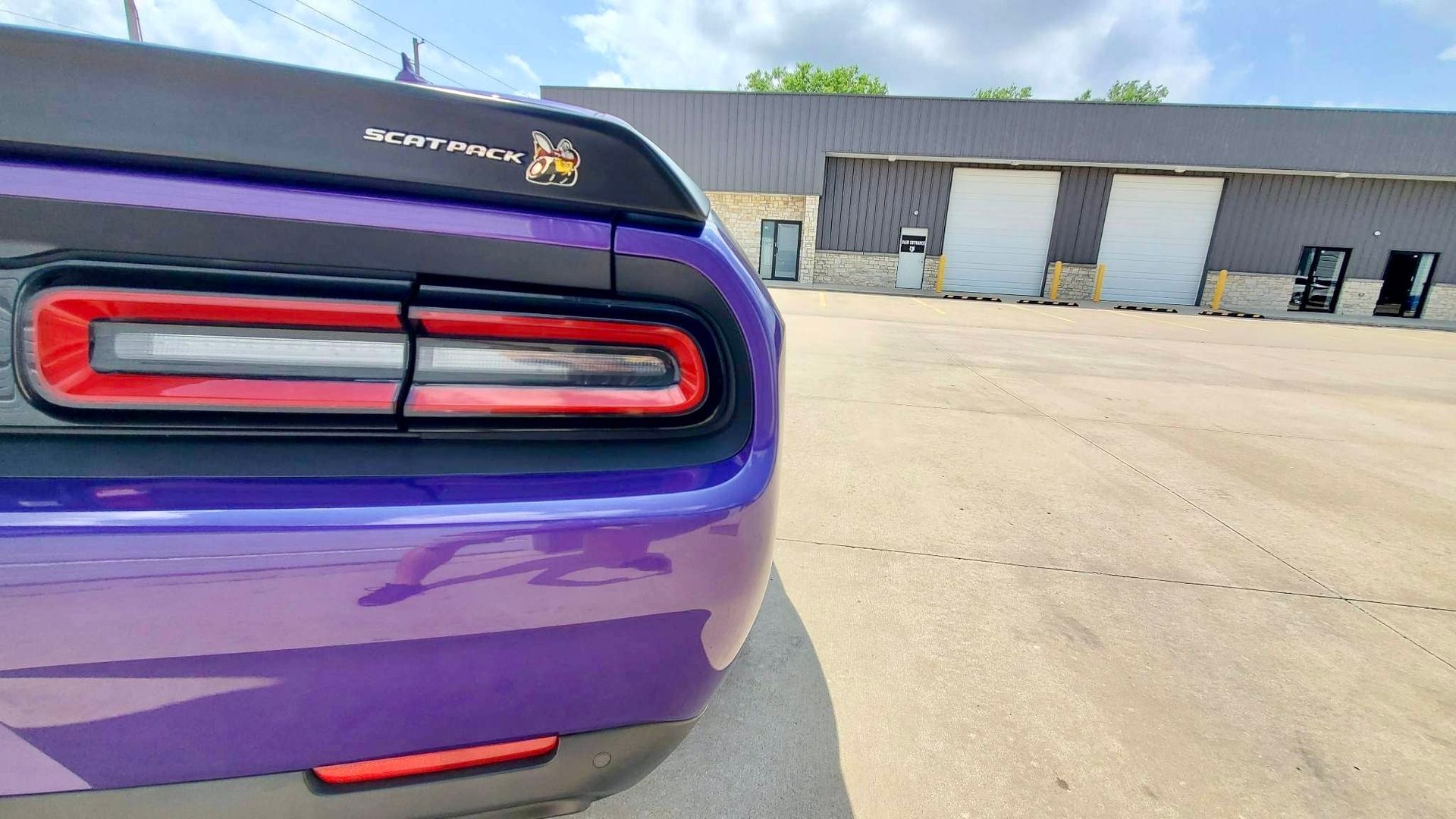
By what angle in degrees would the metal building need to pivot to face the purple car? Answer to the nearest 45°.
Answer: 0° — it already faces it

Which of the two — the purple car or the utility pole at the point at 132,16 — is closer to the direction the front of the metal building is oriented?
the purple car

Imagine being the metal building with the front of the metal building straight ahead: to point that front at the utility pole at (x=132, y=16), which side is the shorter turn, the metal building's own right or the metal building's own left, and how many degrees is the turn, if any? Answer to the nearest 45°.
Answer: approximately 45° to the metal building's own right

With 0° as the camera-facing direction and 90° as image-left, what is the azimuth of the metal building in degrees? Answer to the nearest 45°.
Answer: approximately 0°
